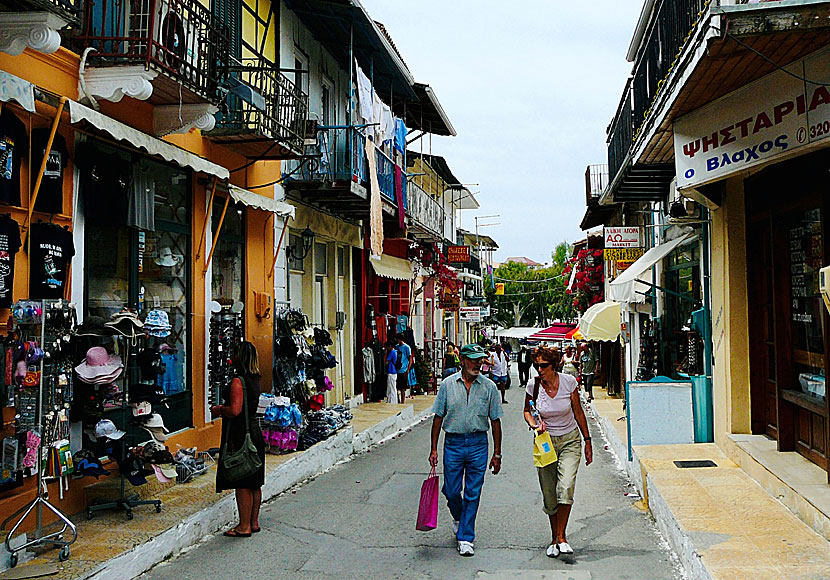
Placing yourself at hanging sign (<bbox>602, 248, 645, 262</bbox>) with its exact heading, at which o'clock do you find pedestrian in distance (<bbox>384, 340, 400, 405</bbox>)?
The pedestrian in distance is roughly at 3 o'clock from the hanging sign.

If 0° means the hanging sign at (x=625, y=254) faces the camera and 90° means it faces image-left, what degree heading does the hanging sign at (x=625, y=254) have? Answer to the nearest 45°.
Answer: approximately 0°

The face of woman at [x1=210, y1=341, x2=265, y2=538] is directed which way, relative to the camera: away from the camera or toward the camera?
away from the camera

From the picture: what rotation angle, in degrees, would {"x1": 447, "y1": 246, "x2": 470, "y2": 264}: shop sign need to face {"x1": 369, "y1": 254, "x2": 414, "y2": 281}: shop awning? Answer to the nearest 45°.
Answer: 0° — it already faces it

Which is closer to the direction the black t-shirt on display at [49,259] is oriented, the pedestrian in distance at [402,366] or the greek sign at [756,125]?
the greek sign

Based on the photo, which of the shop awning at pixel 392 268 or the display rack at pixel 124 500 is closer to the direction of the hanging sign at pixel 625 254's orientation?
the display rack

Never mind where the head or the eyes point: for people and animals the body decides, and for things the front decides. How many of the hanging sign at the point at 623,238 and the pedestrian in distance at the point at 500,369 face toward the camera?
2

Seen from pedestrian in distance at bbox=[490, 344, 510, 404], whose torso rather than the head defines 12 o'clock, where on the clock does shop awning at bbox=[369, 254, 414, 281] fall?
The shop awning is roughly at 2 o'clock from the pedestrian in distance.

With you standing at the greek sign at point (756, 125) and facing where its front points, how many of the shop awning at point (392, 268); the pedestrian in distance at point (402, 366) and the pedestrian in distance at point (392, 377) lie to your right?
3

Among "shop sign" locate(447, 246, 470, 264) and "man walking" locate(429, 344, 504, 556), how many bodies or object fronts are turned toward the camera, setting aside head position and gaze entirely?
2

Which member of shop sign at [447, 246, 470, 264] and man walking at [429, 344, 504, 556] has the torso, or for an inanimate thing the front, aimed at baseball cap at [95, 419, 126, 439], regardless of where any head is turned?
the shop sign
